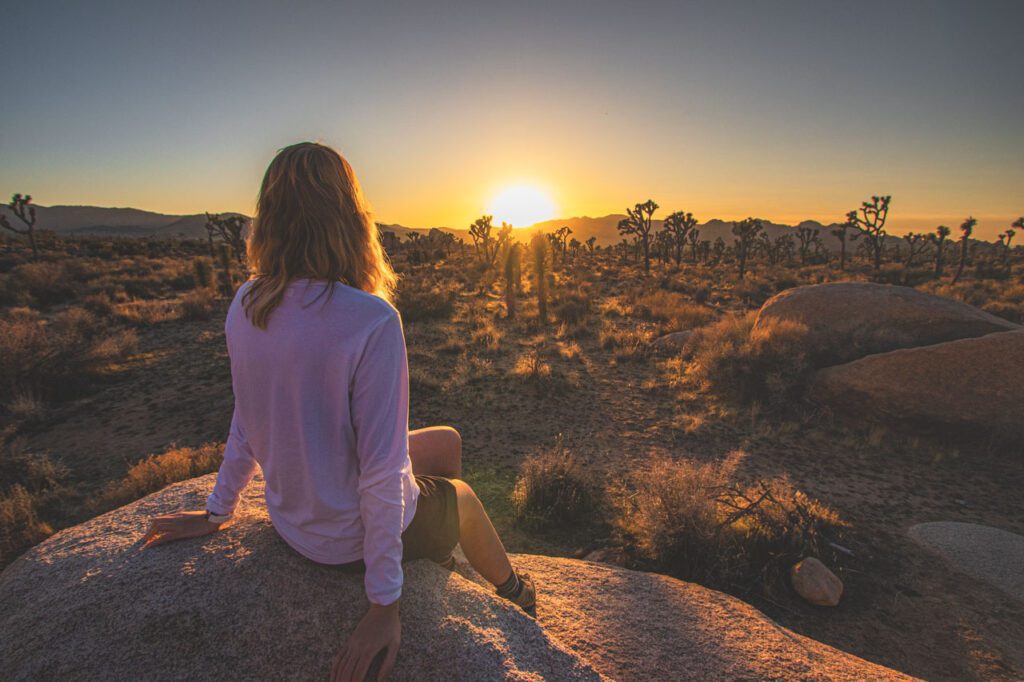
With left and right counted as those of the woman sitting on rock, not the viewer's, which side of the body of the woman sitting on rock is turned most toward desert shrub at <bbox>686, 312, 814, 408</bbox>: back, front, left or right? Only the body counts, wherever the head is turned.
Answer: front

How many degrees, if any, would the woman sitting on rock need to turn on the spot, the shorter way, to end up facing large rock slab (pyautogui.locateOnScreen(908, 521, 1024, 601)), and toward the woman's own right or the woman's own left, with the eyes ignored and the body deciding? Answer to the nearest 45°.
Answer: approximately 45° to the woman's own right

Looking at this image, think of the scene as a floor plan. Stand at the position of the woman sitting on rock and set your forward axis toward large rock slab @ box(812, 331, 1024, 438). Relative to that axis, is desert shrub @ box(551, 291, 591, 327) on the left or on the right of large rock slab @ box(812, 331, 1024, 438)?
left

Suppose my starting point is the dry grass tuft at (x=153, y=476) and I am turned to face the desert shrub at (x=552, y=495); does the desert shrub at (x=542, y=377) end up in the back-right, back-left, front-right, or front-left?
front-left

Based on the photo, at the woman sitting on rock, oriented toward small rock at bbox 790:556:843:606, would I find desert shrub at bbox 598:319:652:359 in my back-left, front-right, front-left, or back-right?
front-left

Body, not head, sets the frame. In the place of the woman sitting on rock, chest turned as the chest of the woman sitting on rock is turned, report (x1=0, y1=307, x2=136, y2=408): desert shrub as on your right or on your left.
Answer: on your left

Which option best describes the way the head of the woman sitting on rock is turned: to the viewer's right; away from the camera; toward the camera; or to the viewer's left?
away from the camera

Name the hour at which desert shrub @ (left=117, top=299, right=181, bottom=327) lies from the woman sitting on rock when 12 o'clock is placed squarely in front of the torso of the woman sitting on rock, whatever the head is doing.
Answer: The desert shrub is roughly at 10 o'clock from the woman sitting on rock.

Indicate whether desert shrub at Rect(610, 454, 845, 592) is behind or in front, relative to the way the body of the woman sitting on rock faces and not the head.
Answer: in front

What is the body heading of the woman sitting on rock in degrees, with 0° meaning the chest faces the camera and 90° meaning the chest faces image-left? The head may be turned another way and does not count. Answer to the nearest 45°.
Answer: approximately 225°

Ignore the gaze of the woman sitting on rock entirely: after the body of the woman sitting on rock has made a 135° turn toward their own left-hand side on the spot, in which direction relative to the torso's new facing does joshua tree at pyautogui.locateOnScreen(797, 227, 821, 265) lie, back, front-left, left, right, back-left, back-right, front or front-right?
back-right

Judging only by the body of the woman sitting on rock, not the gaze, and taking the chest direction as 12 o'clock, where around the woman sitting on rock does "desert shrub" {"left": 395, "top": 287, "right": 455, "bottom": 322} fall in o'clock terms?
The desert shrub is roughly at 11 o'clock from the woman sitting on rock.

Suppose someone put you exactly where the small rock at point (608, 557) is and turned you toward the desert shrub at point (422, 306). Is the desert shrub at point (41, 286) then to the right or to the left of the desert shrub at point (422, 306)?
left

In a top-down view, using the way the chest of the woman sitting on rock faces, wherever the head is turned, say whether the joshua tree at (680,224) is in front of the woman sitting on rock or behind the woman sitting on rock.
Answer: in front

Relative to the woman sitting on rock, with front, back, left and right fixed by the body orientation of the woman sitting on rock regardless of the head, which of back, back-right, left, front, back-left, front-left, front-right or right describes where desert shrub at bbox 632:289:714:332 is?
front
